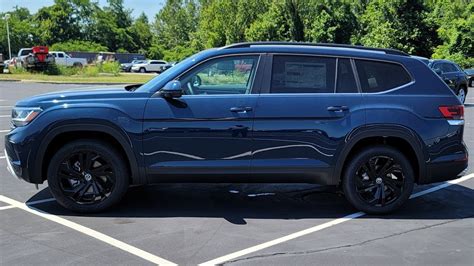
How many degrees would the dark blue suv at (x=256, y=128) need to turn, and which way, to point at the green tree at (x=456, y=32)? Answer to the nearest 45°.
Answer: approximately 135° to its right

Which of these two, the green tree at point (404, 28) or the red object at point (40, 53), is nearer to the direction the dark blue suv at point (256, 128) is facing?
the red object

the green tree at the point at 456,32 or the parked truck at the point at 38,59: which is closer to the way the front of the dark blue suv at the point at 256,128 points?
the parked truck

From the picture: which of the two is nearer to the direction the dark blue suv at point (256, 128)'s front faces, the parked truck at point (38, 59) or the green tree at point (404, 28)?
the parked truck

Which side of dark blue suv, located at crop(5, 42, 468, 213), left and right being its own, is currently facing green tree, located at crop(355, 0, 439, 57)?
right

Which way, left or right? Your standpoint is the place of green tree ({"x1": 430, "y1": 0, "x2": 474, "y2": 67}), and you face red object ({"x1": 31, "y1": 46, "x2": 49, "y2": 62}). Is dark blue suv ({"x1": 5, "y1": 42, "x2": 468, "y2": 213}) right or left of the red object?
left

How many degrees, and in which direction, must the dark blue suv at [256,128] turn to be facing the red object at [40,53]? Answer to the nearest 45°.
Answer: approximately 45° to its right

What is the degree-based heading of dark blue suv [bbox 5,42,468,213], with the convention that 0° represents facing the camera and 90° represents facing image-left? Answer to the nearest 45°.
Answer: approximately 90°

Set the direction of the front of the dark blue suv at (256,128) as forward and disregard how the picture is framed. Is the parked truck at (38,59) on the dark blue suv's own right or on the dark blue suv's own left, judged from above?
on the dark blue suv's own right

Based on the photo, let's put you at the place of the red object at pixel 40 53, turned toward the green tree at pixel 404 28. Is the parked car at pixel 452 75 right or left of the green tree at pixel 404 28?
right

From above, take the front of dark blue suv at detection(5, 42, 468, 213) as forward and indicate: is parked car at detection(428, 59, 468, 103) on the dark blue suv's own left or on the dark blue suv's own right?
on the dark blue suv's own right
